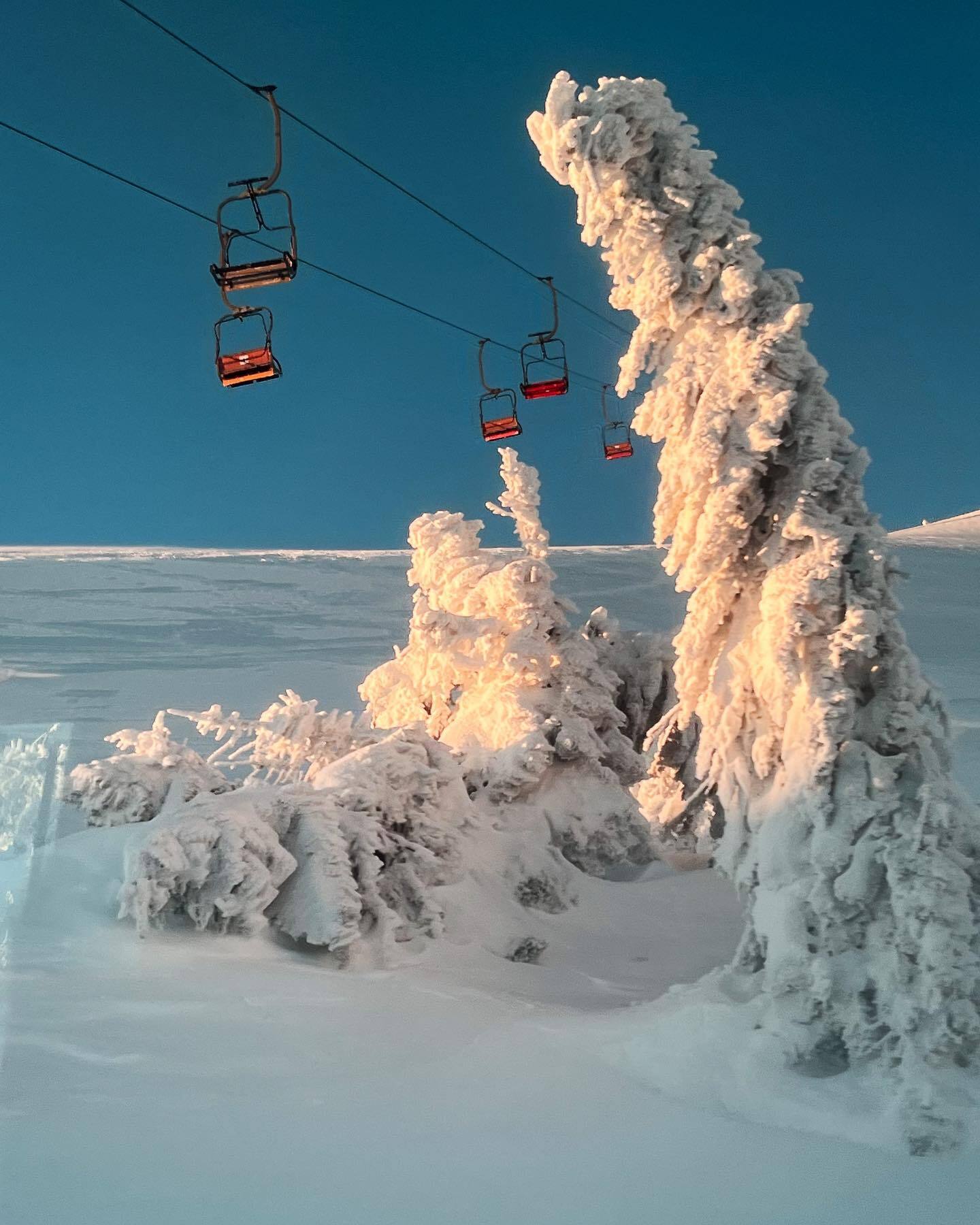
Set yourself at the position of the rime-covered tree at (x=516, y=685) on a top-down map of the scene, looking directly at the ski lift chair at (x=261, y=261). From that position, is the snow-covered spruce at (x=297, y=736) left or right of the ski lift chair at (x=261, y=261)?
left

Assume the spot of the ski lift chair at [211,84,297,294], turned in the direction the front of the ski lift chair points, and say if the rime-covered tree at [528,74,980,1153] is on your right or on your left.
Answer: on your left

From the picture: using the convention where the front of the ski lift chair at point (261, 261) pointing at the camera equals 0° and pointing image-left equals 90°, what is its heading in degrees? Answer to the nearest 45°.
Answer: approximately 45°

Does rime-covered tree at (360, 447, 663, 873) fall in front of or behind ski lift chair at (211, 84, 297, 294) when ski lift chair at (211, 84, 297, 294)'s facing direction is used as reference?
behind

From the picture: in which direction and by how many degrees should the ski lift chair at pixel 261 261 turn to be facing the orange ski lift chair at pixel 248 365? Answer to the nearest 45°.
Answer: approximately 135° to its right
